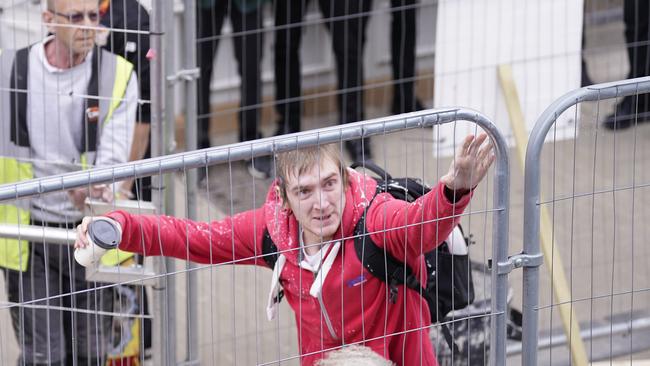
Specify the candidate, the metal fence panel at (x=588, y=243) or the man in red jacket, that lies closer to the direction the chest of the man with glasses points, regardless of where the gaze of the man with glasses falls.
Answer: the man in red jacket

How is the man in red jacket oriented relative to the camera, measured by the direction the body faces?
toward the camera

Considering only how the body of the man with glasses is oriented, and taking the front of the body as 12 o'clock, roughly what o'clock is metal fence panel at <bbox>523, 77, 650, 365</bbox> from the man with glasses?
The metal fence panel is roughly at 10 o'clock from the man with glasses.

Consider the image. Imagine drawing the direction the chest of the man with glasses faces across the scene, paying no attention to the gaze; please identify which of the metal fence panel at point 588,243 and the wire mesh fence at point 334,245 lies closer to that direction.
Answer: the wire mesh fence

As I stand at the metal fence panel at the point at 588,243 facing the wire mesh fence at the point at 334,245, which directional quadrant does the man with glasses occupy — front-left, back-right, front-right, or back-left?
front-right

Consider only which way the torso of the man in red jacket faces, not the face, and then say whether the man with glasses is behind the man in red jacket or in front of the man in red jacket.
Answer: behind

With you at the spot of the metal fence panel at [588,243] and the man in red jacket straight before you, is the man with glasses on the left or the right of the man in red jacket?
right

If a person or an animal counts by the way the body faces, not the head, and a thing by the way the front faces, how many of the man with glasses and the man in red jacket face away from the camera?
0

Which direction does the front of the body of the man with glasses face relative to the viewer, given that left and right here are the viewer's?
facing the viewer and to the right of the viewer

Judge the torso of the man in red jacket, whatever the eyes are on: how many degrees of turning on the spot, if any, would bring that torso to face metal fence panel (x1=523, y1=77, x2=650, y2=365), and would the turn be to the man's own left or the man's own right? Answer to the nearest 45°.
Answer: approximately 135° to the man's own left

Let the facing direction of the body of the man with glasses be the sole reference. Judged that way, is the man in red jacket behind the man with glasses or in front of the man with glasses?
in front

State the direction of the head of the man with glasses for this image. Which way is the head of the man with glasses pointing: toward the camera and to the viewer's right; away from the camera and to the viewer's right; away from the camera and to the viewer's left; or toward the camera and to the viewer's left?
toward the camera and to the viewer's right
